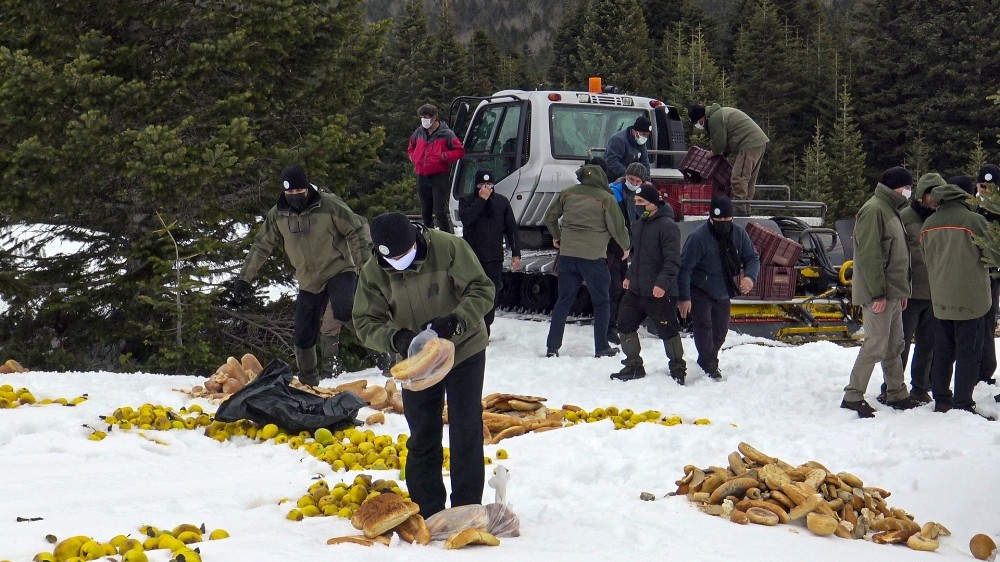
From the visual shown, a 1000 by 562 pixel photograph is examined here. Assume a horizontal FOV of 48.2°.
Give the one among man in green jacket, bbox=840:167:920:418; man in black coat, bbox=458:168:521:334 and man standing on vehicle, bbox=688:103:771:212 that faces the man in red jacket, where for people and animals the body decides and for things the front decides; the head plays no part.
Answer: the man standing on vehicle

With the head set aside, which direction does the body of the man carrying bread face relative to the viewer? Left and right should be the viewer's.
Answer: facing the viewer and to the left of the viewer

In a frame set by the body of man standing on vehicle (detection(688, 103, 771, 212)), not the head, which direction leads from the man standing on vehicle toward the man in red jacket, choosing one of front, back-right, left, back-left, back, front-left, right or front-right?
front

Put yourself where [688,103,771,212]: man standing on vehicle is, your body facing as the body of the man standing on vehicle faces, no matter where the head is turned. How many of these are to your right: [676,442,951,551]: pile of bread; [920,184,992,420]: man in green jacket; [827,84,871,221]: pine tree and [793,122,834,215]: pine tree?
2

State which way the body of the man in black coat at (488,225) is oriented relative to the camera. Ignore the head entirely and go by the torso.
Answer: toward the camera

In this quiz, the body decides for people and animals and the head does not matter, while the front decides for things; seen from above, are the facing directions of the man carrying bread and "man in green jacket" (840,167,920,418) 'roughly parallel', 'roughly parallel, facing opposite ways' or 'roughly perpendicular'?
roughly perpendicular

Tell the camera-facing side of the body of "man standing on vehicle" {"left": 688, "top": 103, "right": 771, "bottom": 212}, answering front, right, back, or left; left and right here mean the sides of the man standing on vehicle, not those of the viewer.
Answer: left

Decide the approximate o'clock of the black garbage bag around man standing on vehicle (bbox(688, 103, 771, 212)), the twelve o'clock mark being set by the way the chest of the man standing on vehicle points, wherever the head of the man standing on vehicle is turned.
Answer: The black garbage bag is roughly at 10 o'clock from the man standing on vehicle.

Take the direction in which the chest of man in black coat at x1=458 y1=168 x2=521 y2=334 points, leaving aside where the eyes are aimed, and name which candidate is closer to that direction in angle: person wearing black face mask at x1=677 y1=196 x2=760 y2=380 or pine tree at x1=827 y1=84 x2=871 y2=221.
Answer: the person wearing black face mask
